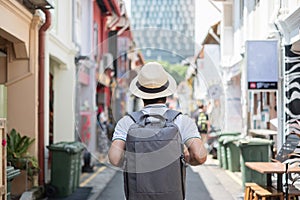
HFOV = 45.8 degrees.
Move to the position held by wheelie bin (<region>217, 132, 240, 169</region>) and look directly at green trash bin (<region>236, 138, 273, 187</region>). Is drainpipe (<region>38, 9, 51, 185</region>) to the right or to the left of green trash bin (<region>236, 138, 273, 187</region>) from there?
right

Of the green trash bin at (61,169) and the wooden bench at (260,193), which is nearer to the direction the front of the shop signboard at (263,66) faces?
the wooden bench

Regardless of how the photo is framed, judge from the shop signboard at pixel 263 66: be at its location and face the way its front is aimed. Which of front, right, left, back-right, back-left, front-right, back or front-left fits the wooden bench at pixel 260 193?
front

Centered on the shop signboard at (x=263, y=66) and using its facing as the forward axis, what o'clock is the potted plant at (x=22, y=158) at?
The potted plant is roughly at 2 o'clock from the shop signboard.

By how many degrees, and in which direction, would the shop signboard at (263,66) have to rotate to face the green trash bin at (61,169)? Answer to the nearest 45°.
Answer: approximately 45° to its right

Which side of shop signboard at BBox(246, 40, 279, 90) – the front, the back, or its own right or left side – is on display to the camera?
front
